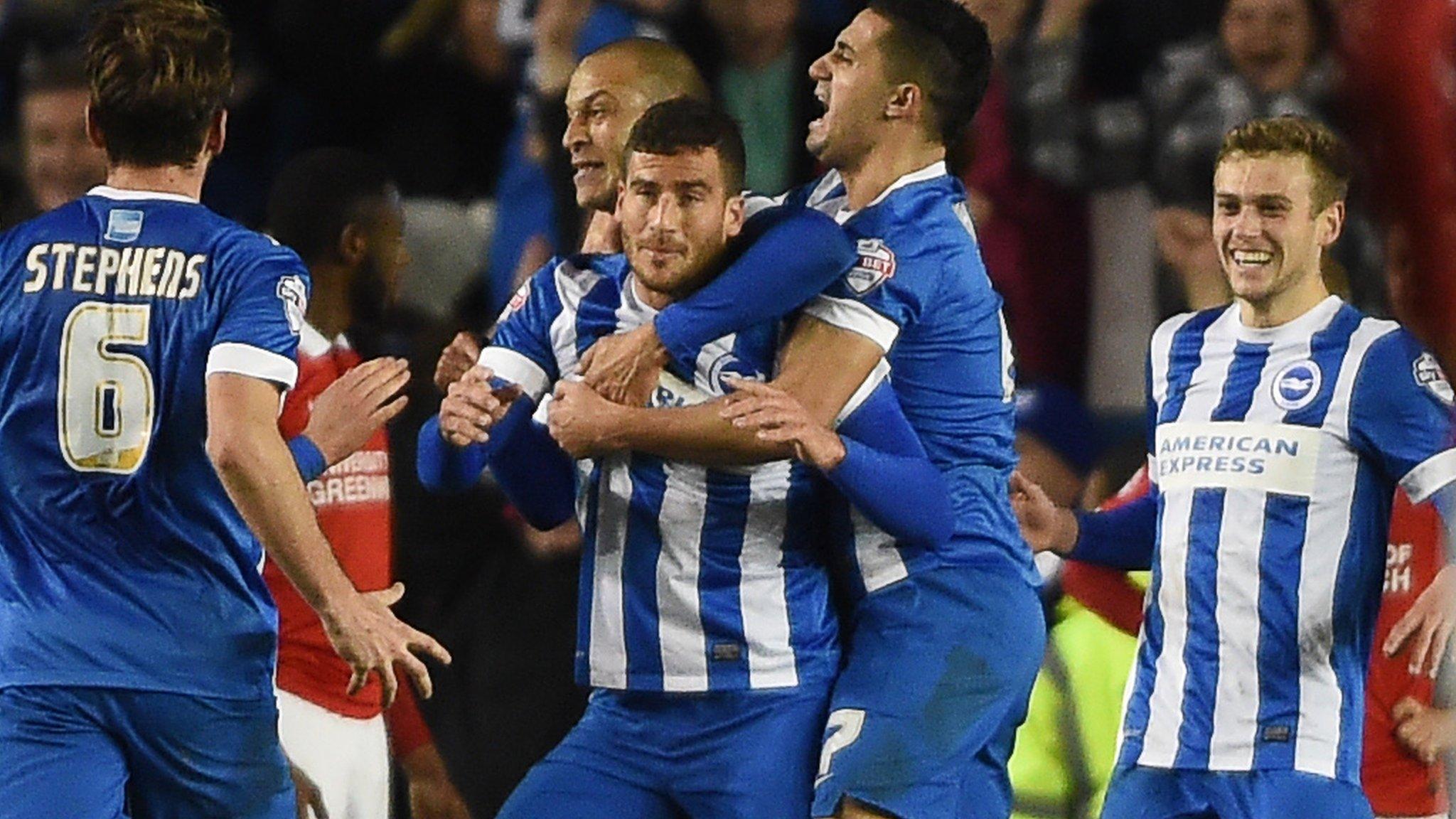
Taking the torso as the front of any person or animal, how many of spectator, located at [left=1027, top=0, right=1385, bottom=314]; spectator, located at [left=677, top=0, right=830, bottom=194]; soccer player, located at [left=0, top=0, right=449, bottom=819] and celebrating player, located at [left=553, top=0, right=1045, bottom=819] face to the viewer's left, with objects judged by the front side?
1

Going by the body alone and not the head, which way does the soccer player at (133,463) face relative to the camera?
away from the camera

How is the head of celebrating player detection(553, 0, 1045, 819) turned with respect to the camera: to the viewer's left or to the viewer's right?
to the viewer's left

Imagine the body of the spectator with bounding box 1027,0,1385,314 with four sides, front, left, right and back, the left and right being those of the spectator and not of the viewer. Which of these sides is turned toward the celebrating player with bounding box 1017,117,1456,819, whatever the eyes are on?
front

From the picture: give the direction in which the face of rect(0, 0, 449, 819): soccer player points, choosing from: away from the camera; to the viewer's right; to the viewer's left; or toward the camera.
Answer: away from the camera

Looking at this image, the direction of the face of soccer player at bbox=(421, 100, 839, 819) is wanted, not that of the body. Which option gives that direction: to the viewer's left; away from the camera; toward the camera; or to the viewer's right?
toward the camera

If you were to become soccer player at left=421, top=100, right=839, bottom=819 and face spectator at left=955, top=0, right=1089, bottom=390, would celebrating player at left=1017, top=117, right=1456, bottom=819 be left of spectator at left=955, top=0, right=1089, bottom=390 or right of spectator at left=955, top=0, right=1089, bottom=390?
right

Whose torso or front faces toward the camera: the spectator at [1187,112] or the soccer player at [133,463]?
the spectator

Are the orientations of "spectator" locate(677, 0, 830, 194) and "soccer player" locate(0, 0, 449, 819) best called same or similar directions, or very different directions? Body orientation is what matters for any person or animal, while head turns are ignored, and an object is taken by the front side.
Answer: very different directions

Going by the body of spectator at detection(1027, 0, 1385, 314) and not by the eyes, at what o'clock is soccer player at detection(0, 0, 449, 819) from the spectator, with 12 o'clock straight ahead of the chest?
The soccer player is roughly at 1 o'clock from the spectator.

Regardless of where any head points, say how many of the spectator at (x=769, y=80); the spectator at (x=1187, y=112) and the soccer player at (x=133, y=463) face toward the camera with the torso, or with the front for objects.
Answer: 2

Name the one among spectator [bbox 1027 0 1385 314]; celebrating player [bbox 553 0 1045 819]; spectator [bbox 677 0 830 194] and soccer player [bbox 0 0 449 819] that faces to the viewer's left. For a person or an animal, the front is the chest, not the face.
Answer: the celebrating player

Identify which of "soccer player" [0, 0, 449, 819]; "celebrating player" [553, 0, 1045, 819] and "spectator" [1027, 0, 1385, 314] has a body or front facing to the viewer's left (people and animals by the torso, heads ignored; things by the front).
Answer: the celebrating player

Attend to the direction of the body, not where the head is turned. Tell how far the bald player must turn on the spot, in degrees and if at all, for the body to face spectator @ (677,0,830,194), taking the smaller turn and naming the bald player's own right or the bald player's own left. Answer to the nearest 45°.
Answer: approximately 135° to the bald player's own right

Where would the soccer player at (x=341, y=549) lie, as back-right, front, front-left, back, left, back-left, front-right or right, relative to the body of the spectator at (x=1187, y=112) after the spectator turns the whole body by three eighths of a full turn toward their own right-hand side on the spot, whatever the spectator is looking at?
left

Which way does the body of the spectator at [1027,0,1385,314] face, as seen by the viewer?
toward the camera

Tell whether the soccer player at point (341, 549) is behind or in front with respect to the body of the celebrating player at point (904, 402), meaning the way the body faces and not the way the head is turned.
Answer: in front

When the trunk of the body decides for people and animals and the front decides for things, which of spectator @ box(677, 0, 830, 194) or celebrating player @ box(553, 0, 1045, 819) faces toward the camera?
the spectator
